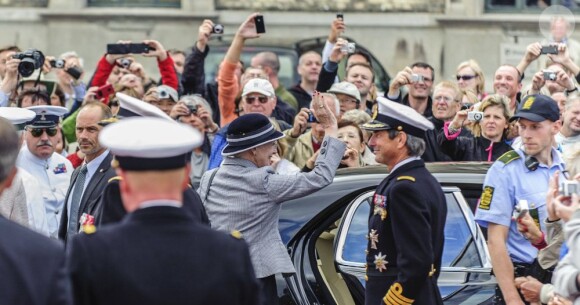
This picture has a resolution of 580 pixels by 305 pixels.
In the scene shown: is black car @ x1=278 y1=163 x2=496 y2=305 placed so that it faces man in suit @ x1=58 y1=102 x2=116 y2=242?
no

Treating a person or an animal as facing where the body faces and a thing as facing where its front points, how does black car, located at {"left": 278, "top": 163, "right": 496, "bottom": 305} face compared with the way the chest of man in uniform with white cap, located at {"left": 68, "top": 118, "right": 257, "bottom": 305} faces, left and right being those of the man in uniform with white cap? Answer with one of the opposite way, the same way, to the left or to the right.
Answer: to the right

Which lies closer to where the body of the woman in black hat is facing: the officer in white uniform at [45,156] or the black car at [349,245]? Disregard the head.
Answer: the black car

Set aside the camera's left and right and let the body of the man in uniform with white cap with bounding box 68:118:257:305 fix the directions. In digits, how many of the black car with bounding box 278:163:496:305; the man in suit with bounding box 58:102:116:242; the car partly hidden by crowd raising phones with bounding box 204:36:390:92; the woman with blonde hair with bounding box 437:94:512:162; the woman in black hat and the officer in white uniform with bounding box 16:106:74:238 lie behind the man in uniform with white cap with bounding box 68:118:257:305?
0

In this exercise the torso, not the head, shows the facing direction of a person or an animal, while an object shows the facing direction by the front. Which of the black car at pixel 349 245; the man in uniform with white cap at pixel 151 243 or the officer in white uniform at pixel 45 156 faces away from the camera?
the man in uniform with white cap at pixel 151 243

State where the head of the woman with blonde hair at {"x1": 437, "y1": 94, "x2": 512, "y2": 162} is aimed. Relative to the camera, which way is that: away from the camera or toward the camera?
toward the camera

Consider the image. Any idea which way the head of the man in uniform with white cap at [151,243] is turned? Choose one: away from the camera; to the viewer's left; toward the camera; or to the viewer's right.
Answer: away from the camera

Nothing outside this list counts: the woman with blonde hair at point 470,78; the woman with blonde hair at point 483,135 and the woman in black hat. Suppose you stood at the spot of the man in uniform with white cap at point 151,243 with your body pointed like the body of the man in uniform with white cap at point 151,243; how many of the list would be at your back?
0

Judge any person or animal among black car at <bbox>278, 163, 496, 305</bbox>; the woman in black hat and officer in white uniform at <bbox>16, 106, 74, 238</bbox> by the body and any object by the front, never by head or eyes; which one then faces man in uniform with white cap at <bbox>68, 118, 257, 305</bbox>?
officer in white uniform at <bbox>16, 106, 74, 238</bbox>

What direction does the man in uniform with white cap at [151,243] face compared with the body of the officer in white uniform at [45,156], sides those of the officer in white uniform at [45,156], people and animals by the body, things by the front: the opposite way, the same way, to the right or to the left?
the opposite way

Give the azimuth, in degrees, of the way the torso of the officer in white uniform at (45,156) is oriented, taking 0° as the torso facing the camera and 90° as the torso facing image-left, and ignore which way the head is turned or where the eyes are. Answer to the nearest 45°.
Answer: approximately 0°

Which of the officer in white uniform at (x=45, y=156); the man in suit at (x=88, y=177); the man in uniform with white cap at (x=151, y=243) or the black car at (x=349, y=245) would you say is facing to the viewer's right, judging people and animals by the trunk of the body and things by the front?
the black car

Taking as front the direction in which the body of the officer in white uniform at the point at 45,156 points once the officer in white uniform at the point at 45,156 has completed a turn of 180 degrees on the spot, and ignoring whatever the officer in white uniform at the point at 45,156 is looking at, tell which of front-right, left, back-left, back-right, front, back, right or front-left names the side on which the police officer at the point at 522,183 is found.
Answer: back-right

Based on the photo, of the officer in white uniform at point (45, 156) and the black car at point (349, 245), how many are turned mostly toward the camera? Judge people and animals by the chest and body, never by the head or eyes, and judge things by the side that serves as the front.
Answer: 1

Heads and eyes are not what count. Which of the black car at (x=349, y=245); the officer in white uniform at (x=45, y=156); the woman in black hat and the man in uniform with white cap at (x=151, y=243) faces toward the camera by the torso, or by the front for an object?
the officer in white uniform at (x=45, y=156)

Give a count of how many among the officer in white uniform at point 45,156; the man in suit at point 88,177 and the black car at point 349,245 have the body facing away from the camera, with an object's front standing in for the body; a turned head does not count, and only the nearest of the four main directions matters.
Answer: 0

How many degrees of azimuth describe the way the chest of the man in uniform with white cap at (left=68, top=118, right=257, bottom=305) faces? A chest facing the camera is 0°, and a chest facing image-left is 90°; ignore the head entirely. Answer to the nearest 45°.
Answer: approximately 180°

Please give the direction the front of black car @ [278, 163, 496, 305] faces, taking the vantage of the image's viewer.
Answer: facing to the right of the viewer

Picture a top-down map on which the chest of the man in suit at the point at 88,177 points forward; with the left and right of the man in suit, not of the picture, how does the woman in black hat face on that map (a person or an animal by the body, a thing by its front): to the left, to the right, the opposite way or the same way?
the opposite way
